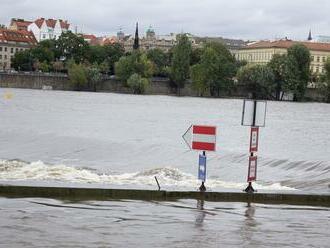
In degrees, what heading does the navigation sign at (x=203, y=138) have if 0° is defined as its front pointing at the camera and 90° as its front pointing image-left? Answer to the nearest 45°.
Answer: approximately 0°

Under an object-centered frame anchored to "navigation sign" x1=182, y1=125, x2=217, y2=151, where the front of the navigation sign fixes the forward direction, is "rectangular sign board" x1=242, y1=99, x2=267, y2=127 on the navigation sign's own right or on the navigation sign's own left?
on the navigation sign's own left
